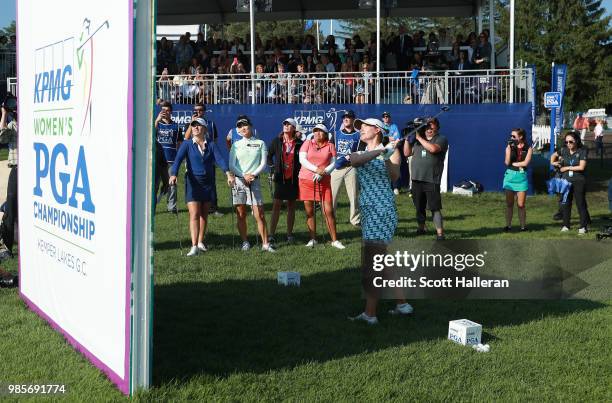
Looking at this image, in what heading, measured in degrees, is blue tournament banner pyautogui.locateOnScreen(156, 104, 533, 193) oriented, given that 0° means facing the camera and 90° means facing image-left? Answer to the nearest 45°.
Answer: approximately 0°

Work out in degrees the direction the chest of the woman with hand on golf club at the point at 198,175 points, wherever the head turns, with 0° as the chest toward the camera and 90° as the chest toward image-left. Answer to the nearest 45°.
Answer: approximately 0°

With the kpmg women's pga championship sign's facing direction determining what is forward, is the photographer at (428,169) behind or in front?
behind

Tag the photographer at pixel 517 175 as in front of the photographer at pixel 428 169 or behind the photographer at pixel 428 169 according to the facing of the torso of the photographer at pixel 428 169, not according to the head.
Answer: behind

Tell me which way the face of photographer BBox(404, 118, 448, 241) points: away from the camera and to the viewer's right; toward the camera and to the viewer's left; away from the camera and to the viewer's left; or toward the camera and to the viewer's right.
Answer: toward the camera and to the viewer's left

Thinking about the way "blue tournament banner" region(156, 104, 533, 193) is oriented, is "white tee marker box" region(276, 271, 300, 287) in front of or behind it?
in front
